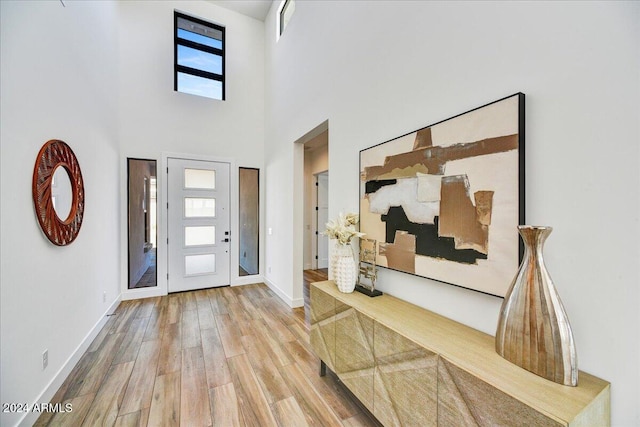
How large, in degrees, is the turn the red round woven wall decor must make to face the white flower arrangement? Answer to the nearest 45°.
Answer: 0° — it already faces it

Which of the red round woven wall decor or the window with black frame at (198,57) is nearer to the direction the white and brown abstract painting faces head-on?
the red round woven wall decor

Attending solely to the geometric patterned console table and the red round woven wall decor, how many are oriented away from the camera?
0

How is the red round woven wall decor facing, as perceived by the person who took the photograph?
facing the viewer and to the right of the viewer

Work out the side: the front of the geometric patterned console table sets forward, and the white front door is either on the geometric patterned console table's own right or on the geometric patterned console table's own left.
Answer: on the geometric patterned console table's own right

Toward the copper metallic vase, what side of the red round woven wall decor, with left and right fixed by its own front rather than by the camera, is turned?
front

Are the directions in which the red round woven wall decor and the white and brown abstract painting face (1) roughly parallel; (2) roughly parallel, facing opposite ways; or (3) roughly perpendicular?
roughly parallel, facing opposite ways

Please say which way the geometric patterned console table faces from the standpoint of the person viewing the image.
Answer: facing the viewer and to the left of the viewer

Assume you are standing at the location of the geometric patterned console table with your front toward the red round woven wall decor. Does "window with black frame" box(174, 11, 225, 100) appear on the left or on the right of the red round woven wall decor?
right

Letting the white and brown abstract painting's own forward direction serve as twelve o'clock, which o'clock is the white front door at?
The white front door is roughly at 2 o'clock from the white and brown abstract painting.

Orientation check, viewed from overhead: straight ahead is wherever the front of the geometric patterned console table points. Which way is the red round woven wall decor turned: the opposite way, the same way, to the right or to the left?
the opposite way

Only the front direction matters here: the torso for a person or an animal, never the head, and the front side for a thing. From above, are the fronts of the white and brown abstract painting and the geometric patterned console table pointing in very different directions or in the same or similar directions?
same or similar directions

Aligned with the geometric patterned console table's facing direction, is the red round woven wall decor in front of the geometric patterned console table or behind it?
in front
